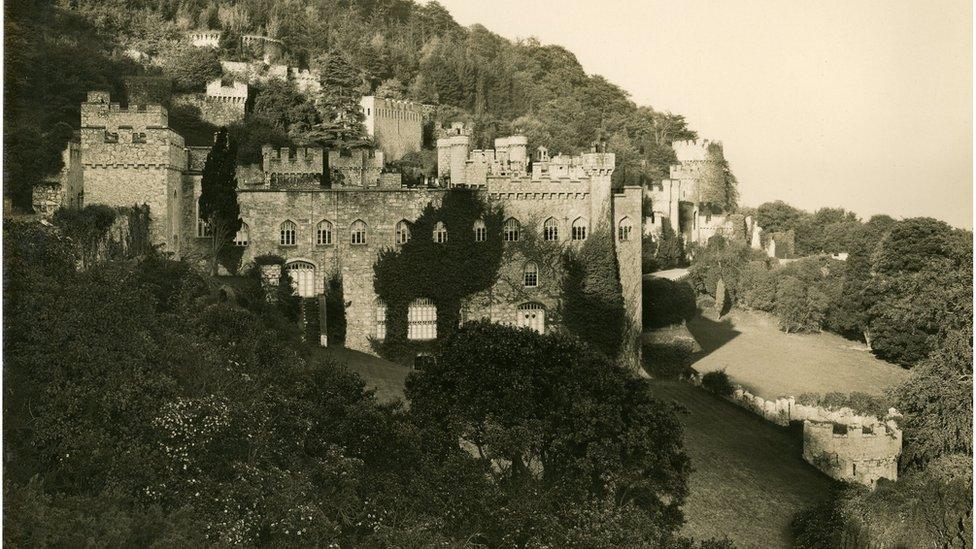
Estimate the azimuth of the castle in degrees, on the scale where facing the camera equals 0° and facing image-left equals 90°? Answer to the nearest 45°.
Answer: approximately 0°

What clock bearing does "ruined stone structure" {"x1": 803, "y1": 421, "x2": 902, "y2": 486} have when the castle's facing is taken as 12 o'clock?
The ruined stone structure is roughly at 10 o'clock from the castle.

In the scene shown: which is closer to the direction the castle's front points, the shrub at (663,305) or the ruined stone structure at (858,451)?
the ruined stone structure

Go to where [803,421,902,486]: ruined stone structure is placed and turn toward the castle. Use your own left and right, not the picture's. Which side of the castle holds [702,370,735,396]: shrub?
right

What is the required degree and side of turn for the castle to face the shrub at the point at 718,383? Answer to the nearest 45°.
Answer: approximately 90° to its left

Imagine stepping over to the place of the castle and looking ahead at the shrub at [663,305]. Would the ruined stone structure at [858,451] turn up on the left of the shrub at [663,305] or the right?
right

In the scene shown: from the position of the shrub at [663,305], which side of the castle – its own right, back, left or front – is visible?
left
